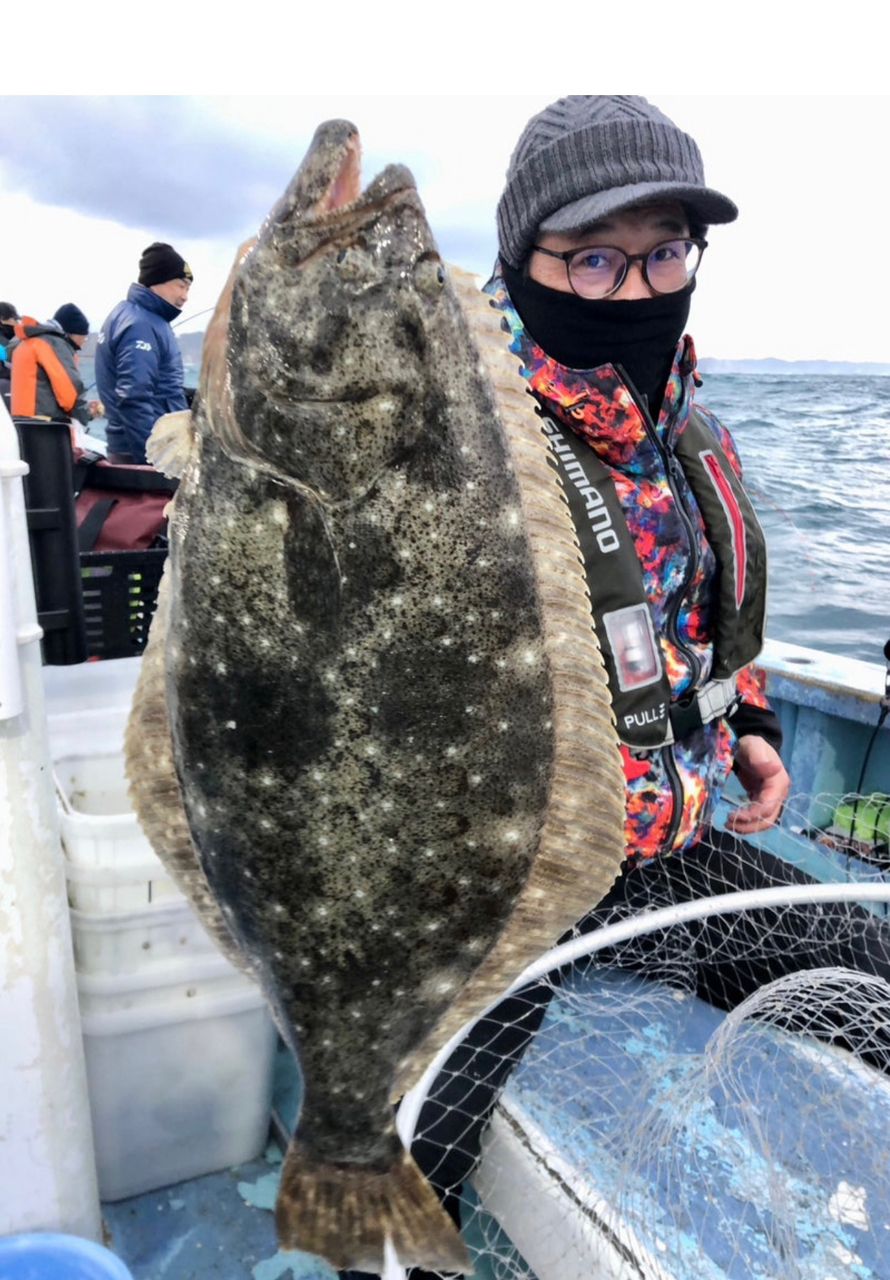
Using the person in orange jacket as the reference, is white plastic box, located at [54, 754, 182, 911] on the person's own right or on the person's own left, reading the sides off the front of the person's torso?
on the person's own right

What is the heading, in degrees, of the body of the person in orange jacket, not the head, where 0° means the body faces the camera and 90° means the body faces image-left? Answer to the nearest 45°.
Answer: approximately 225°

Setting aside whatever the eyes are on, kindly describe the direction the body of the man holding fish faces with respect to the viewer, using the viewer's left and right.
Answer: facing the viewer and to the right of the viewer

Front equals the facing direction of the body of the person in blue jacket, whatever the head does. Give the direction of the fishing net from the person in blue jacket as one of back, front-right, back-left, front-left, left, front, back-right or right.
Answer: right

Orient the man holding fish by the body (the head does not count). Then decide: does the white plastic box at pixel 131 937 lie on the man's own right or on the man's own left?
on the man's own right

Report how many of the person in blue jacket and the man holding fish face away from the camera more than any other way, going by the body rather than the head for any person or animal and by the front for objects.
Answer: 0

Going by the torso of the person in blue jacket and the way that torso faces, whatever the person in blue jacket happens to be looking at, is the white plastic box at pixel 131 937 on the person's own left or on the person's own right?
on the person's own right

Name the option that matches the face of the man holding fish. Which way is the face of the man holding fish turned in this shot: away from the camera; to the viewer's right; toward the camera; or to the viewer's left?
toward the camera

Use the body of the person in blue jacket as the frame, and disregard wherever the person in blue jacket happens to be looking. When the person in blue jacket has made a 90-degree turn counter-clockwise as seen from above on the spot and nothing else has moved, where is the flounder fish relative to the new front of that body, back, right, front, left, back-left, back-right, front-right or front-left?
back

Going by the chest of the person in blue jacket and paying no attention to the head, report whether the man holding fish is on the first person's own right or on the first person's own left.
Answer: on the first person's own right

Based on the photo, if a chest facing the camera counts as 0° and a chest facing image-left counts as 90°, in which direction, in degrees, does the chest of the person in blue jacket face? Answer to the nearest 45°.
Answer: approximately 270°

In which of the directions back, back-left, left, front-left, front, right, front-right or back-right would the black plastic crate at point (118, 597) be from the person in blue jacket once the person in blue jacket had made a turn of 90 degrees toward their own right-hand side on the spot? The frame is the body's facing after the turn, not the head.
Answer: front

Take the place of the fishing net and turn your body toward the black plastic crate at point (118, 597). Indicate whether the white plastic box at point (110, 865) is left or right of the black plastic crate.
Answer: left

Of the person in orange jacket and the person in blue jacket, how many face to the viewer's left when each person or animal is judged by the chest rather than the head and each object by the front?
0

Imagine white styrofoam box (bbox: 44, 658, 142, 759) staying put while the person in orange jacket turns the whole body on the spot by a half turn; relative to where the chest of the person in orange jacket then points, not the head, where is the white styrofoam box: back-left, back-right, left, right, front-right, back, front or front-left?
front-left
